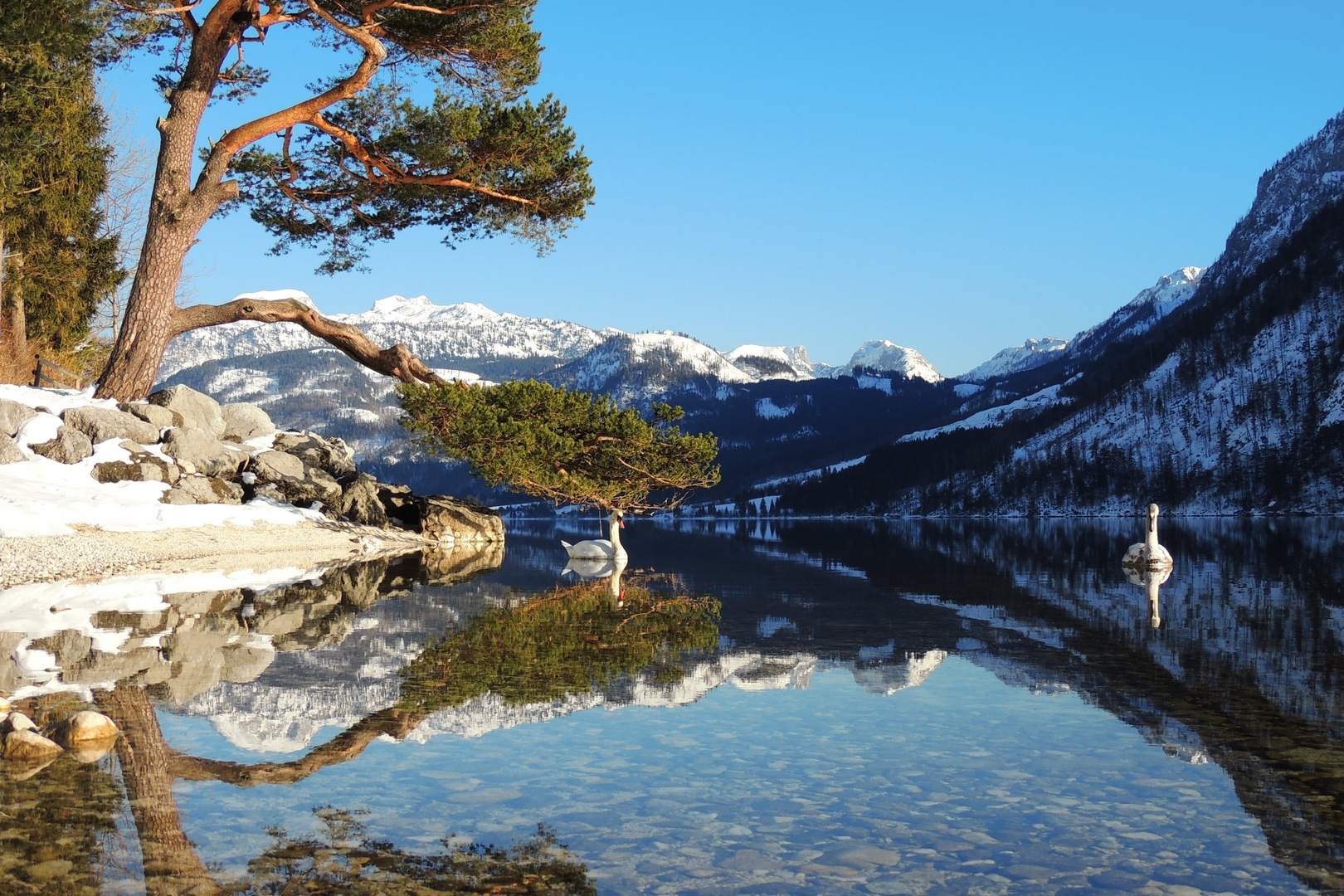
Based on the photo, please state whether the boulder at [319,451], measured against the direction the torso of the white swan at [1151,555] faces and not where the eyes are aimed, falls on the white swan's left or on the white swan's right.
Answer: on the white swan's right

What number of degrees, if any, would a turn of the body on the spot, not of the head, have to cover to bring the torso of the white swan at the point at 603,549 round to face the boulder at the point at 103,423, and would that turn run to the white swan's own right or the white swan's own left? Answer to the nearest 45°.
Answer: approximately 180°

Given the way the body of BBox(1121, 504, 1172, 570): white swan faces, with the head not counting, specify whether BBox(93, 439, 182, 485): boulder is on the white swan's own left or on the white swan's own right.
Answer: on the white swan's own right

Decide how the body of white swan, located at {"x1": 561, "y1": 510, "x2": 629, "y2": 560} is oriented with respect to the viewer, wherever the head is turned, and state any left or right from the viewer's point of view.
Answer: facing to the right of the viewer

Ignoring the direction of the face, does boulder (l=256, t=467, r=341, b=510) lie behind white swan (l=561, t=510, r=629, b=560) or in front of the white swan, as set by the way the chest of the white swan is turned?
behind

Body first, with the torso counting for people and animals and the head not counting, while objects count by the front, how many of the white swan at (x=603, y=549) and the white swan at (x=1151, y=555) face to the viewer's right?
1

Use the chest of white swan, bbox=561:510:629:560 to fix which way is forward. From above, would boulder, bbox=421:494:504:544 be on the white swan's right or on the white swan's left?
on the white swan's left

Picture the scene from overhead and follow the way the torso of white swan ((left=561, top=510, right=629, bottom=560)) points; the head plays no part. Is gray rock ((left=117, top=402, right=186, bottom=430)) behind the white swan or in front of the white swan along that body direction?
behind

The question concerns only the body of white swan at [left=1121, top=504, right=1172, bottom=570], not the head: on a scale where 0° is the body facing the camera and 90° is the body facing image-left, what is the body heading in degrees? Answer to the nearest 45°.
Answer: approximately 0°

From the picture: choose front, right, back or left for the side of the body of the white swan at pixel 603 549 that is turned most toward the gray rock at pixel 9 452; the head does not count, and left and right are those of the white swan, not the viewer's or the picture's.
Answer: back
